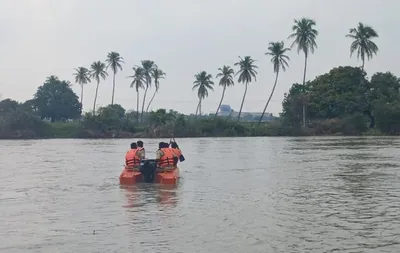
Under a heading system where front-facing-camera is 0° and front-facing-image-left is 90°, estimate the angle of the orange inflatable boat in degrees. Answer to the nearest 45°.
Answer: approximately 180°

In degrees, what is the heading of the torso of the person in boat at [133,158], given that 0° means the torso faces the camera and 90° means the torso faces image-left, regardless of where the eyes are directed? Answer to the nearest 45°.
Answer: approximately 180°

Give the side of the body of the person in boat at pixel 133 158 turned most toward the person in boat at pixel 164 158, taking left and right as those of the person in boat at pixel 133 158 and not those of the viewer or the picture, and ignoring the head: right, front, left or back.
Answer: right
